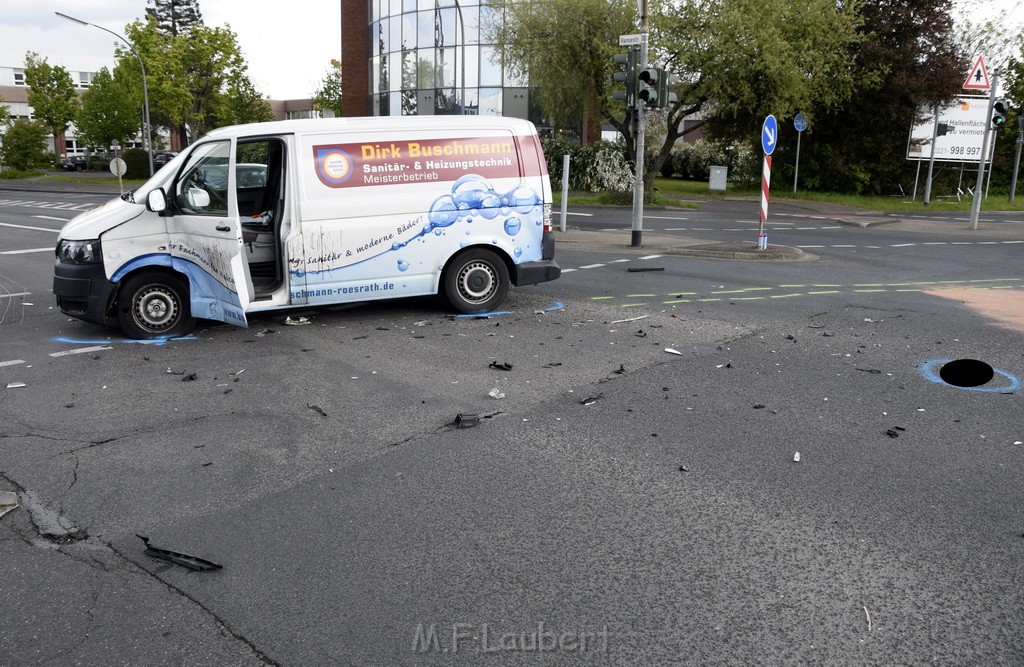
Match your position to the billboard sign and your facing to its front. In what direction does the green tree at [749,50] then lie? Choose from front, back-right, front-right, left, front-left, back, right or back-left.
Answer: front-right

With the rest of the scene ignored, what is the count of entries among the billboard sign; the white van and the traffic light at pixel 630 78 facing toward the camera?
1

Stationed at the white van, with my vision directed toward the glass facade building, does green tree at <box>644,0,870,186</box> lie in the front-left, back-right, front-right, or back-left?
front-right

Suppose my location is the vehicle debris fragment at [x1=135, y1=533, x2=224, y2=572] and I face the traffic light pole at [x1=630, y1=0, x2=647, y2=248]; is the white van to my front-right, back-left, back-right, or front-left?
front-left

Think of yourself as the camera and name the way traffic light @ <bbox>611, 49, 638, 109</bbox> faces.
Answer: facing to the left of the viewer

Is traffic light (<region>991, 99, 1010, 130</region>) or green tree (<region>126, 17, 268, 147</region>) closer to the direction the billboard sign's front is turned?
the traffic light

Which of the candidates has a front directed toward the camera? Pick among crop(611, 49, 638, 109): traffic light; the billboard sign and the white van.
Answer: the billboard sign

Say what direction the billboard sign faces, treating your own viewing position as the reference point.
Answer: facing the viewer

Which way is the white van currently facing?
to the viewer's left

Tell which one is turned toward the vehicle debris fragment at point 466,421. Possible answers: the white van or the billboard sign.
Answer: the billboard sign

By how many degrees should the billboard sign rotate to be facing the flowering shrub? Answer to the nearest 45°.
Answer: approximately 90° to its right

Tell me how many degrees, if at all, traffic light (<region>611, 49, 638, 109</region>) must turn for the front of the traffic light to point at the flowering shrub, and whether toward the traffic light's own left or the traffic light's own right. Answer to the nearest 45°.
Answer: approximately 90° to the traffic light's own right

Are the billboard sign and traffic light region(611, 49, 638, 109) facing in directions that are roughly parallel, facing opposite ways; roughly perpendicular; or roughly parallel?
roughly perpendicular

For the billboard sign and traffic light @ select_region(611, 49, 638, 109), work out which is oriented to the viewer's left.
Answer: the traffic light
